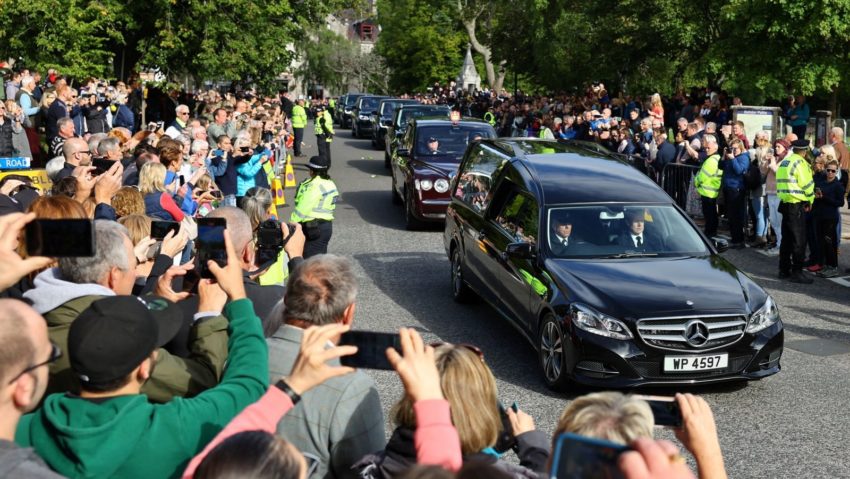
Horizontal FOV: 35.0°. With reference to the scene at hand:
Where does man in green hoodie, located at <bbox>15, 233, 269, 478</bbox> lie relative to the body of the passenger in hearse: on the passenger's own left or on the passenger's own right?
on the passenger's own right

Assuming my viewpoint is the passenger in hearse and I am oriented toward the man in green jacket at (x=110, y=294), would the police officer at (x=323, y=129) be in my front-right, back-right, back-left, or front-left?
back-right

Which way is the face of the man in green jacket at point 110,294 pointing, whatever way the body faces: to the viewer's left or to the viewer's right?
to the viewer's right

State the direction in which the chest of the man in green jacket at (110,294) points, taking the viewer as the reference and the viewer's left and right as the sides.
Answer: facing away from the viewer and to the right of the viewer

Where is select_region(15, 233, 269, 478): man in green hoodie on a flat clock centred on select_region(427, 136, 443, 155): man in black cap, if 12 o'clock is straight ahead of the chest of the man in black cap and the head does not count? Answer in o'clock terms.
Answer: The man in green hoodie is roughly at 12 o'clock from the man in black cap.

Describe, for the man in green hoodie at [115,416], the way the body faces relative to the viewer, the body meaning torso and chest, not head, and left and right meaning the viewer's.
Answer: facing away from the viewer and to the right of the viewer

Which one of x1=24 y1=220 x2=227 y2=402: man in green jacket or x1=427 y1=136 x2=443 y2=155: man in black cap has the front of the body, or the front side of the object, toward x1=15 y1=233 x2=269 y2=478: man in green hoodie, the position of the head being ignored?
the man in black cap

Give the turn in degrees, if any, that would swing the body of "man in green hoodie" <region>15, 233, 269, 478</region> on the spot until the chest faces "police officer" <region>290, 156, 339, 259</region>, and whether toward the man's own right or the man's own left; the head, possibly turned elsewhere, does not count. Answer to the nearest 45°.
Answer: approximately 45° to the man's own left

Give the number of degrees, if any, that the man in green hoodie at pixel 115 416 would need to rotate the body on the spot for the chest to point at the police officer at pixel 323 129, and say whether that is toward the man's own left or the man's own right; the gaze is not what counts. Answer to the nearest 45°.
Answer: approximately 45° to the man's own left

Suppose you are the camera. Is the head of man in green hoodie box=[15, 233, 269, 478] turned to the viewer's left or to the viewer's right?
to the viewer's right
